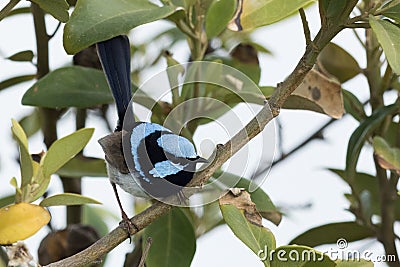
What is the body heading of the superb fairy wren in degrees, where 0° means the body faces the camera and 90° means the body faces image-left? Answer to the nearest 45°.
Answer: approximately 270°
